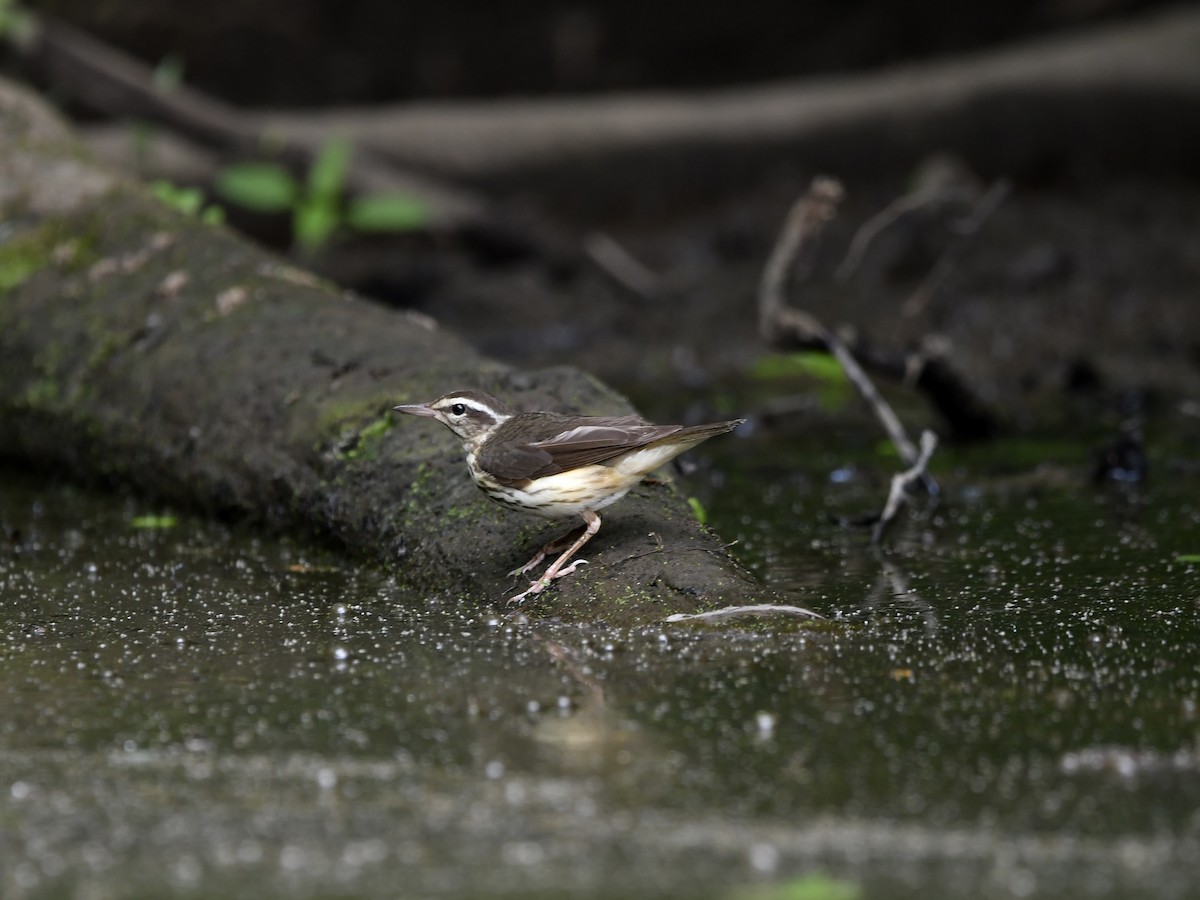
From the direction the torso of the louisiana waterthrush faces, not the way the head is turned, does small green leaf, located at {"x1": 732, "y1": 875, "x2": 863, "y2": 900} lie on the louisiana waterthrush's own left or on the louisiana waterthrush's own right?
on the louisiana waterthrush's own left

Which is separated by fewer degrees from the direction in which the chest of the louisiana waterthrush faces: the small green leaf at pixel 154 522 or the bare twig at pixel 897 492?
the small green leaf

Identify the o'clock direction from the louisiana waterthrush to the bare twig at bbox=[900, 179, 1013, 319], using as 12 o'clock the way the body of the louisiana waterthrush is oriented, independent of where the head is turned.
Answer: The bare twig is roughly at 4 o'clock from the louisiana waterthrush.

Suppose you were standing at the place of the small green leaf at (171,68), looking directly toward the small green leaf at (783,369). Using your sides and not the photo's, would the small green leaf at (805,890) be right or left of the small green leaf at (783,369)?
right

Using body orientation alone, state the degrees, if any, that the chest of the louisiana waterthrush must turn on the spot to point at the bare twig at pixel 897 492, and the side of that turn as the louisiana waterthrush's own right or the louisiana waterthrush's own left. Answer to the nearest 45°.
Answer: approximately 135° to the louisiana waterthrush's own right

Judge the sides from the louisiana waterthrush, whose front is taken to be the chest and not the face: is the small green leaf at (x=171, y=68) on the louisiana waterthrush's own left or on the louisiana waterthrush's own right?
on the louisiana waterthrush's own right

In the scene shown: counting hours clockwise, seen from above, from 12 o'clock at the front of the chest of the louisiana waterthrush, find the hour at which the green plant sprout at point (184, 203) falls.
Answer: The green plant sprout is roughly at 2 o'clock from the louisiana waterthrush.

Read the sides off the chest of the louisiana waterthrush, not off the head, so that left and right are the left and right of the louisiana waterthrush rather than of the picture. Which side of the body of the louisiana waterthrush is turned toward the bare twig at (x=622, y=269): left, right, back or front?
right

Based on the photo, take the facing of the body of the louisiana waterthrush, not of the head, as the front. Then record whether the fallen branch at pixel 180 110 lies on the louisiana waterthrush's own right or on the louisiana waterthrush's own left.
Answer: on the louisiana waterthrush's own right

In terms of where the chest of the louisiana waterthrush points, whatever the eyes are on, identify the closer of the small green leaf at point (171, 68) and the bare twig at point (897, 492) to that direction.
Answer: the small green leaf

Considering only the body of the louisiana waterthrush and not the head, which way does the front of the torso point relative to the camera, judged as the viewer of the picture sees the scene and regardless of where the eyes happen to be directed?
to the viewer's left

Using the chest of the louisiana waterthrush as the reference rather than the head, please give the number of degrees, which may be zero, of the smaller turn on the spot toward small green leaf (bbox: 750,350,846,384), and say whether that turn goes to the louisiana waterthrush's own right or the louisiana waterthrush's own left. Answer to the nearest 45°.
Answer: approximately 90° to the louisiana waterthrush's own right
